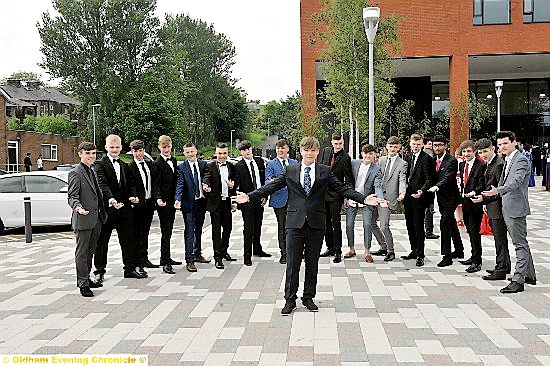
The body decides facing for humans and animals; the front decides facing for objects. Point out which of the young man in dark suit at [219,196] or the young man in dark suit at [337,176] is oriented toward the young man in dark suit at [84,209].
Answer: the young man in dark suit at [337,176]

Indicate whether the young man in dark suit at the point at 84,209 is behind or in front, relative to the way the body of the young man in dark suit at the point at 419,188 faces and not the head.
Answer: in front

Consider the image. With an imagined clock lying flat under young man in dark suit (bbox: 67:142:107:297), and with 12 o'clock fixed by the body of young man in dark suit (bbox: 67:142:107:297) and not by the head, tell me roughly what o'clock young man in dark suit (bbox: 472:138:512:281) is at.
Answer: young man in dark suit (bbox: 472:138:512:281) is roughly at 11 o'clock from young man in dark suit (bbox: 67:142:107:297).

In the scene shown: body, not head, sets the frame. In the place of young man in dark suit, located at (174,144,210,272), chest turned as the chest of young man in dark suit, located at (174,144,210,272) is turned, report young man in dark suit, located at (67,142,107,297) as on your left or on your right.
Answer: on your right

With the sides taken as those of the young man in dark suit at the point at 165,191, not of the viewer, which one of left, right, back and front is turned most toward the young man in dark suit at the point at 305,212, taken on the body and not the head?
front

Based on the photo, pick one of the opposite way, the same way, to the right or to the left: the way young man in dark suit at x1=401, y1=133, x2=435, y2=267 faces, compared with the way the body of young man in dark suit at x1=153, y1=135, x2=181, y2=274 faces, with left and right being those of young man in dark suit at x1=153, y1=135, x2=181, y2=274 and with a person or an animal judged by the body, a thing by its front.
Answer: to the right

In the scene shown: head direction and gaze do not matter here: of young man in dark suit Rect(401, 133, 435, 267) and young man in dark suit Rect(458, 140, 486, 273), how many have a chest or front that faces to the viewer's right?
0

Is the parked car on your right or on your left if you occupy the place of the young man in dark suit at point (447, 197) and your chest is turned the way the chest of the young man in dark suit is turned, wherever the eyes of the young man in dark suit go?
on your right

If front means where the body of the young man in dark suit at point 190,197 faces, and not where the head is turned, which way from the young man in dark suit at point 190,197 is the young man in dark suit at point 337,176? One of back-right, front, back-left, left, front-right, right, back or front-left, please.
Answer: front-left

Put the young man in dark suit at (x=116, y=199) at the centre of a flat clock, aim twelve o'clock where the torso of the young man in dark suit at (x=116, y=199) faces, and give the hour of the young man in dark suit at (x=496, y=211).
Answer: the young man in dark suit at (x=496, y=211) is roughly at 11 o'clock from the young man in dark suit at (x=116, y=199).

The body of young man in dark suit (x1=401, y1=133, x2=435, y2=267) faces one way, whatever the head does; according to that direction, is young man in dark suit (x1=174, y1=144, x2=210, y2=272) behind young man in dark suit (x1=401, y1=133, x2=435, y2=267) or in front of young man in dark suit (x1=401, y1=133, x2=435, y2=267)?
in front

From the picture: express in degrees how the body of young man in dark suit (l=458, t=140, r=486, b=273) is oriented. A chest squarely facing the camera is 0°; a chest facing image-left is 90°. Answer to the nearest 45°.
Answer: approximately 45°
